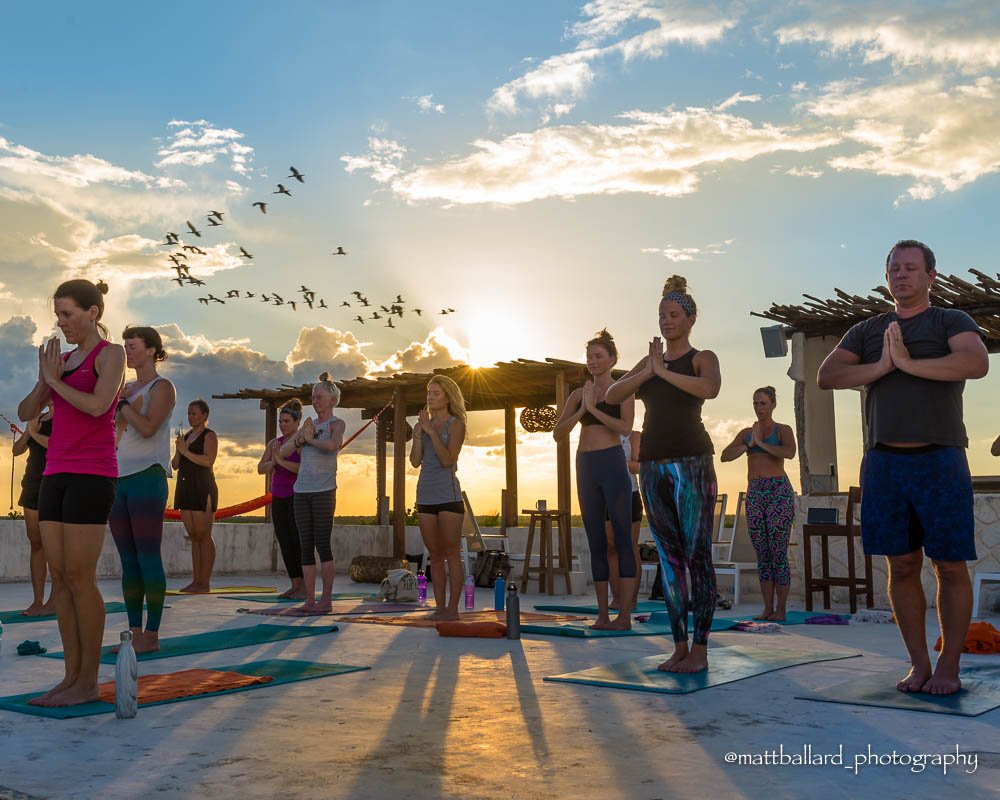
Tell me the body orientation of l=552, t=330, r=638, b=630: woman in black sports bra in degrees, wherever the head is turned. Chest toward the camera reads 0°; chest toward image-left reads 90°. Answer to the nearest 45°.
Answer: approximately 45°

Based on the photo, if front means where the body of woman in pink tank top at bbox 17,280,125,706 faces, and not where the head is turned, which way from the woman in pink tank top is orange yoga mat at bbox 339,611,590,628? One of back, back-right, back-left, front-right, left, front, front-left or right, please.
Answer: back

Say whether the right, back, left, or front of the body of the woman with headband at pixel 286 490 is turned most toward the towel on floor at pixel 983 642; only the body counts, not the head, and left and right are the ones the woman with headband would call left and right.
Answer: left

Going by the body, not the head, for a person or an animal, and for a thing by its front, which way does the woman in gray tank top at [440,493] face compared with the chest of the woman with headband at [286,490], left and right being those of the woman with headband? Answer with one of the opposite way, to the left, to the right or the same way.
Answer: the same way

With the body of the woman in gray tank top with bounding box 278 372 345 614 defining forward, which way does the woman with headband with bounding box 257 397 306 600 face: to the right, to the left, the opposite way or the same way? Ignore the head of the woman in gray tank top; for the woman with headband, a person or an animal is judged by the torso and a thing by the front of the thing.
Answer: the same way

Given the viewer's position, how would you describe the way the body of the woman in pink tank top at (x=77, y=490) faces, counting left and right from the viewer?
facing the viewer and to the left of the viewer

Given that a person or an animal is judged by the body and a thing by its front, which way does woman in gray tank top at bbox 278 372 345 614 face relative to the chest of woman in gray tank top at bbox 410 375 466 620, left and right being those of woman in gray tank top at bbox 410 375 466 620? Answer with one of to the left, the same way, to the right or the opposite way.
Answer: the same way

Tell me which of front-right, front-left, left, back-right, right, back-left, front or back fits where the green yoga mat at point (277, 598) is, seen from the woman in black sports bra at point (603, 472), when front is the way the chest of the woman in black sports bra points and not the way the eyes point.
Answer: right

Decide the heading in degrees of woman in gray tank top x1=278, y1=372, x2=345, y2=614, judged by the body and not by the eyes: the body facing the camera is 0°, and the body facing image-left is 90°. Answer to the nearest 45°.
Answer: approximately 45°

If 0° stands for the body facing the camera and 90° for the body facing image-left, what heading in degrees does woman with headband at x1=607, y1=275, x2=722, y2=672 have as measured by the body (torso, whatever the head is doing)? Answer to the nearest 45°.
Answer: approximately 45°

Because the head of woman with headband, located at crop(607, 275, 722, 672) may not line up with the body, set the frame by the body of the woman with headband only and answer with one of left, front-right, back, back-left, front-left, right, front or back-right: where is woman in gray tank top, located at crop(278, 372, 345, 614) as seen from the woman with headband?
right

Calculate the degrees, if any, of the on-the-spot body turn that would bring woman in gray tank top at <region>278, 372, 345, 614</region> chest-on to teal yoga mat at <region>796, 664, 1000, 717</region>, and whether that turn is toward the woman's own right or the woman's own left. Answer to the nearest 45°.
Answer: approximately 90° to the woman's own left
